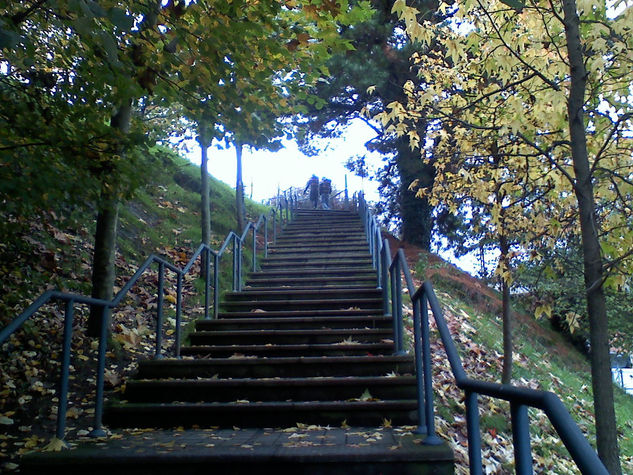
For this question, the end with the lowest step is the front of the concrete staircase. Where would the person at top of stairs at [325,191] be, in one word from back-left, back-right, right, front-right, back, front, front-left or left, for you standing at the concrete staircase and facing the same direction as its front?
back

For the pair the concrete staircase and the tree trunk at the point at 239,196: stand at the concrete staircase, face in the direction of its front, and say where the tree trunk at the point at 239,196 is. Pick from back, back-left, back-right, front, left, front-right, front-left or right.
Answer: back

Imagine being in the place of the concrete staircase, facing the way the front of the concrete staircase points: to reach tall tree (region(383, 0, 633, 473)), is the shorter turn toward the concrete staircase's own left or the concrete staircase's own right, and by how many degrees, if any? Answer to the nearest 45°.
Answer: approximately 45° to the concrete staircase's own left

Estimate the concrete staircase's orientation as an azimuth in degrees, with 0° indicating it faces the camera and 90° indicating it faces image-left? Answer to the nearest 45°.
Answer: approximately 0°

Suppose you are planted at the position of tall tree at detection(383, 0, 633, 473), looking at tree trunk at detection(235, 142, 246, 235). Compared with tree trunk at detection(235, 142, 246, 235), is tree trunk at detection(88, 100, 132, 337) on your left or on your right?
left

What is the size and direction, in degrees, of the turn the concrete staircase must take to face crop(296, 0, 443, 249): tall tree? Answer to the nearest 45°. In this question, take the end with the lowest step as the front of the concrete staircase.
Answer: approximately 180°

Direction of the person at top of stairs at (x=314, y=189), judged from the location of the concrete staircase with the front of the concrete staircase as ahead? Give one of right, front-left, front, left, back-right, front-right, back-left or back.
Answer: back

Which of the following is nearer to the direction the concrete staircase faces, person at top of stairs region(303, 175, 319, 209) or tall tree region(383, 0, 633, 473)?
the tall tree

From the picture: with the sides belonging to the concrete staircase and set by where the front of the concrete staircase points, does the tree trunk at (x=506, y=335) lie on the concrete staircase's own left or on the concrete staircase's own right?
on the concrete staircase's own left
